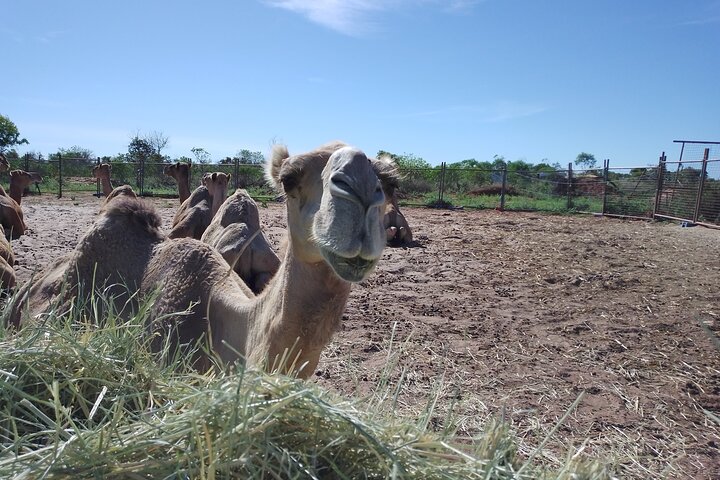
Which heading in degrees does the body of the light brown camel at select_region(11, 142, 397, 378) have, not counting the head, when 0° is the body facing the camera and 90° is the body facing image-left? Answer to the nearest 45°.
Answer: approximately 315°

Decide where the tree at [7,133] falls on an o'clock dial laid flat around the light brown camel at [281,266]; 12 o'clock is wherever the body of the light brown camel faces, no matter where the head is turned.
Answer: The tree is roughly at 7 o'clock from the light brown camel.

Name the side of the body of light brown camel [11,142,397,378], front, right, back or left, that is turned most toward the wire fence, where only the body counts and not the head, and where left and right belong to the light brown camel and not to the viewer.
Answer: left

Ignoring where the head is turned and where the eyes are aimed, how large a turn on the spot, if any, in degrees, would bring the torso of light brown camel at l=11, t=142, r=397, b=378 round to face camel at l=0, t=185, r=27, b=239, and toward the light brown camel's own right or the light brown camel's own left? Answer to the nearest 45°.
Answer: approximately 180°

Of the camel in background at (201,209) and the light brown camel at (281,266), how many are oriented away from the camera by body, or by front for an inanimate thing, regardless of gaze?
1
